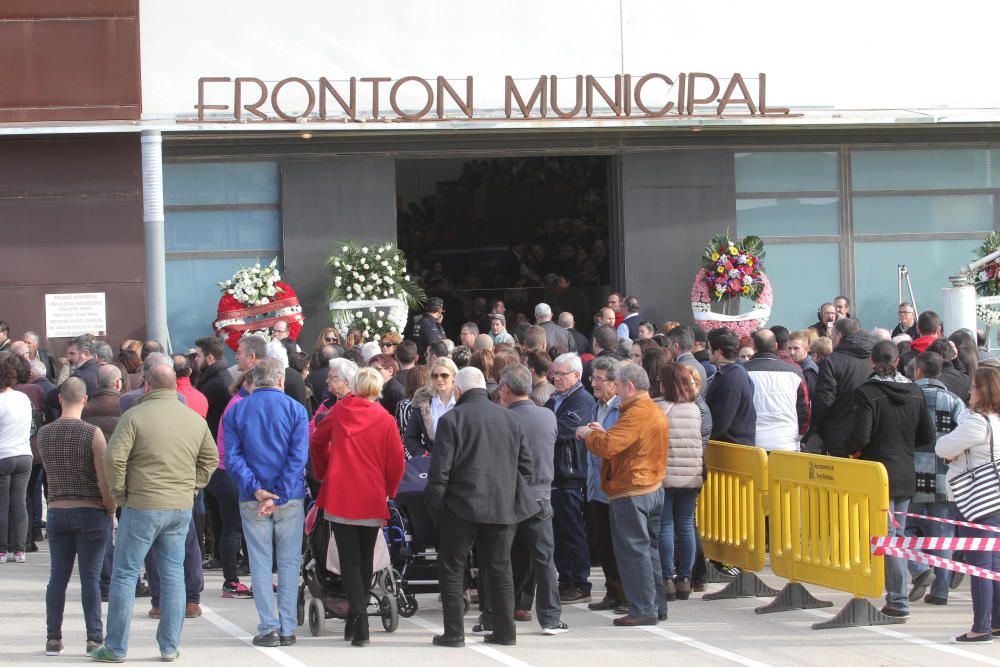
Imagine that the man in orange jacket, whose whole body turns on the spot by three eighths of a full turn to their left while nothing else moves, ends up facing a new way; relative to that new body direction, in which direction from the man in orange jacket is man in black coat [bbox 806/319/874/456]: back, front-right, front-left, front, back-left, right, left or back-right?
left

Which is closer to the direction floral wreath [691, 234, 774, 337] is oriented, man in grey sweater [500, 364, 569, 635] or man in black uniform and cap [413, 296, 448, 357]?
the man in grey sweater

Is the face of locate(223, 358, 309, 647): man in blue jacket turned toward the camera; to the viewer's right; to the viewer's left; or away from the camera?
away from the camera

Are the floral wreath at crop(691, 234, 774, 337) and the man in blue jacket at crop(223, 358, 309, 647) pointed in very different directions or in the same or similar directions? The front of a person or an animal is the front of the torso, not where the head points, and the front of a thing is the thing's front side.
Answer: very different directions

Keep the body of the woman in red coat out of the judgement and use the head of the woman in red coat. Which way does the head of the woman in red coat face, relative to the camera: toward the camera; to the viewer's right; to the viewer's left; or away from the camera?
away from the camera

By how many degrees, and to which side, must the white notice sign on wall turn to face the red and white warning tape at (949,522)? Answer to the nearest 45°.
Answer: approximately 45° to its left

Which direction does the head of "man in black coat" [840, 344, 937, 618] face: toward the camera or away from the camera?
away from the camera

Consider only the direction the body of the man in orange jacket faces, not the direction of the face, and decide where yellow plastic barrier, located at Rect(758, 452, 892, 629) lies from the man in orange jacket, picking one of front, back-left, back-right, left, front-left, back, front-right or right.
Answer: back

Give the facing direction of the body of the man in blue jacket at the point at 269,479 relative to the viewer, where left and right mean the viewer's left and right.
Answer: facing away from the viewer

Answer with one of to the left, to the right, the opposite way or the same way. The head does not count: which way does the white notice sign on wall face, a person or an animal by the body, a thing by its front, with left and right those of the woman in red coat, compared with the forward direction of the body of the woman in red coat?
the opposite way

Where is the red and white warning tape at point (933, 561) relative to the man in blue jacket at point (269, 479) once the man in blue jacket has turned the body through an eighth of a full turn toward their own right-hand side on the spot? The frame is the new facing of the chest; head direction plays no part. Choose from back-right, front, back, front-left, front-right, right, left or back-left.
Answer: front-right

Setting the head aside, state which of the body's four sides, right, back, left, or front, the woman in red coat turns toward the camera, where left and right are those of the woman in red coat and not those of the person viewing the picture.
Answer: back

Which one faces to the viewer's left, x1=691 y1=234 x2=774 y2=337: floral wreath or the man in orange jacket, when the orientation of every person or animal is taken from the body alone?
the man in orange jacket
